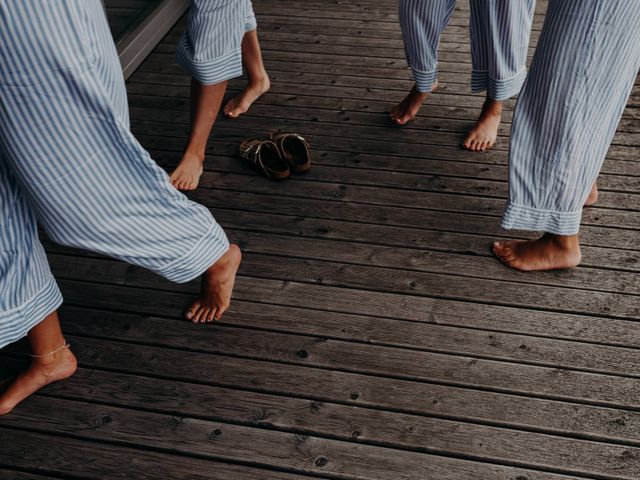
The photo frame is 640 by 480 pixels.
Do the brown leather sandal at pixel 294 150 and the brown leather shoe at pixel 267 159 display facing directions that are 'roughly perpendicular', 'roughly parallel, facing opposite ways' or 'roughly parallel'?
roughly parallel
